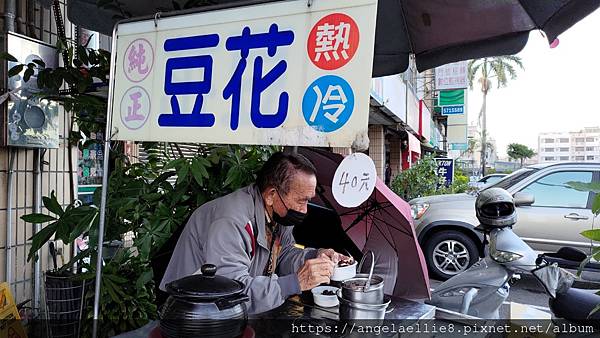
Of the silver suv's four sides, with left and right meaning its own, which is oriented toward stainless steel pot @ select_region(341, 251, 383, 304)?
left

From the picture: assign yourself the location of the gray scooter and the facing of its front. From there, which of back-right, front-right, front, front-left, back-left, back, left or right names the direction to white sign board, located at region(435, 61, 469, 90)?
back-right

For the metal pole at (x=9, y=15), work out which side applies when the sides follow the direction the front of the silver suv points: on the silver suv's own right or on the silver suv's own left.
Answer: on the silver suv's own left

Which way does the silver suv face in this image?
to the viewer's left

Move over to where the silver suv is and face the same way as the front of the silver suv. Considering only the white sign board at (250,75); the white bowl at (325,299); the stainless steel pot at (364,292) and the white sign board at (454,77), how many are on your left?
3

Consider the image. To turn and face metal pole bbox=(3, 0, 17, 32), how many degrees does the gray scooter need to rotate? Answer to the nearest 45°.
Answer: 0° — it already faces it

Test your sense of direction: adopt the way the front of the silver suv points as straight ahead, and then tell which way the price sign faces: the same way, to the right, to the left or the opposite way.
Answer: to the left

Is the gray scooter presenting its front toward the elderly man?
yes

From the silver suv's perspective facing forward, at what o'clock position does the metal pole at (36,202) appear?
The metal pole is roughly at 10 o'clock from the silver suv.
